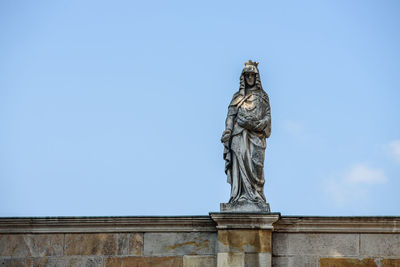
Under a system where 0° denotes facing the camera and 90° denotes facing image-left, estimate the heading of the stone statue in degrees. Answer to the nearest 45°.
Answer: approximately 0°
